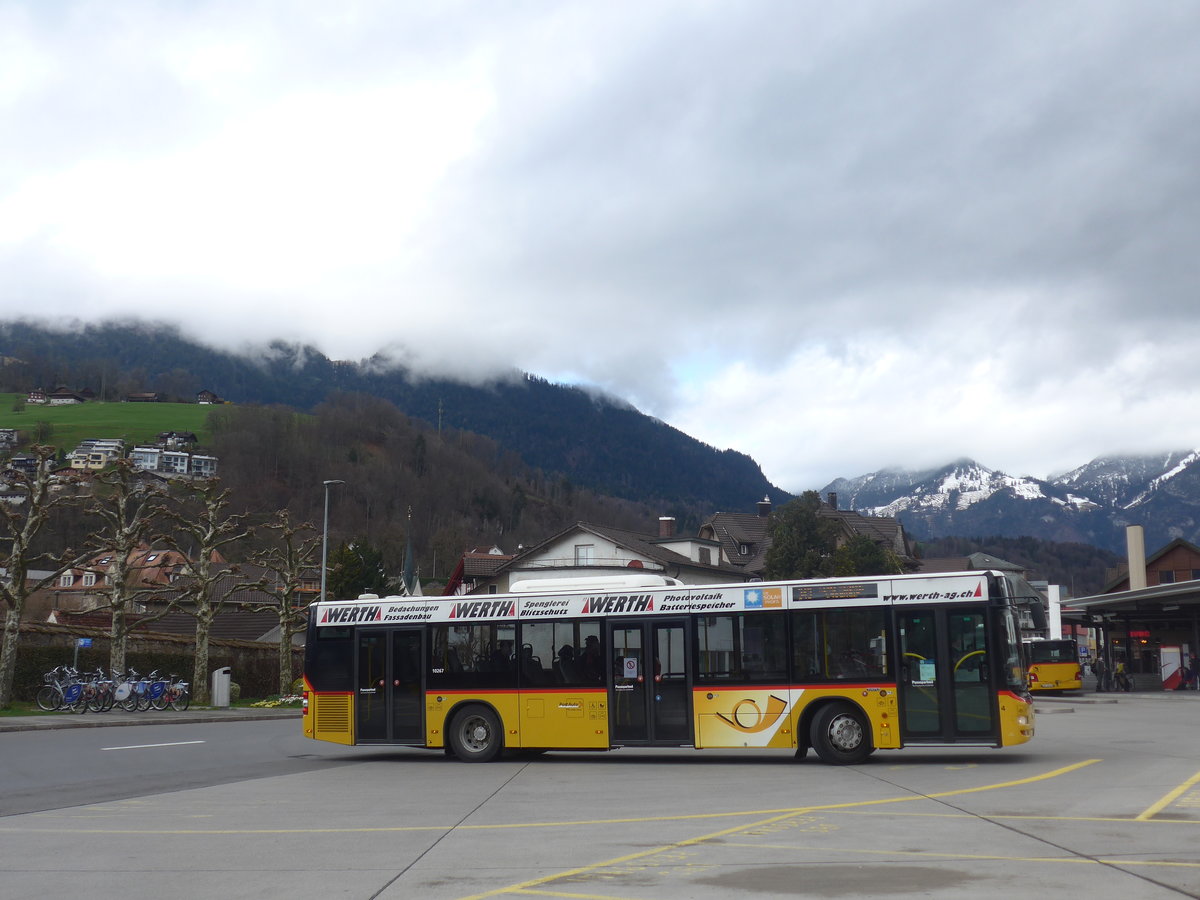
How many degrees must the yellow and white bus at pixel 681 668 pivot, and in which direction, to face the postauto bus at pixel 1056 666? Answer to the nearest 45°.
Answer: approximately 45° to its left

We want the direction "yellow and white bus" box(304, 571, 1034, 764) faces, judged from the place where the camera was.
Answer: facing to the right of the viewer

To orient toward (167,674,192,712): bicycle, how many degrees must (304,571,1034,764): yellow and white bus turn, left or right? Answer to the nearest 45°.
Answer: approximately 135° to its left

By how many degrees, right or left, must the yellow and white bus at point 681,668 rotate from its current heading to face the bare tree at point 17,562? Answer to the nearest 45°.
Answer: approximately 135° to its left

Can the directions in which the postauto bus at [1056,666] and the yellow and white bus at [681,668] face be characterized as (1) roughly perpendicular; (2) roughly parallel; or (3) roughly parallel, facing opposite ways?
roughly perpendicular

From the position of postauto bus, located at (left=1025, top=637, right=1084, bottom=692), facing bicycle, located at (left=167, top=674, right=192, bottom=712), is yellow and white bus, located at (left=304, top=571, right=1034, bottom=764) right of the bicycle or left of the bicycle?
left
